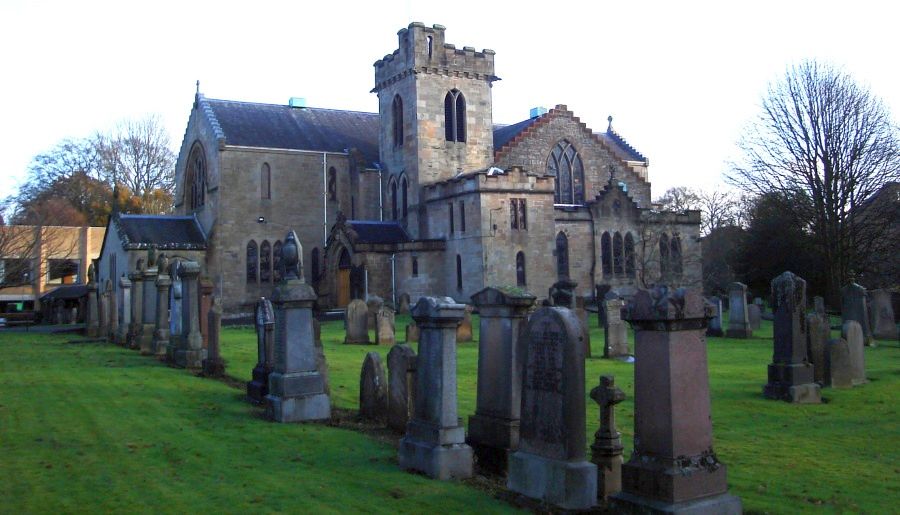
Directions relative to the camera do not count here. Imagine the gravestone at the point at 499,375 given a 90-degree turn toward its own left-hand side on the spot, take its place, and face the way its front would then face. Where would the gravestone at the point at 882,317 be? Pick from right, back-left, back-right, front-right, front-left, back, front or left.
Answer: left

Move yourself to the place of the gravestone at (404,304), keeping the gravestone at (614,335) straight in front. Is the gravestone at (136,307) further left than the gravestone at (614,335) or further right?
right

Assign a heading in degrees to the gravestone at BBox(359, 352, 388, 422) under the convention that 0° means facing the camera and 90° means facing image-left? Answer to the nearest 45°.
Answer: approximately 45°

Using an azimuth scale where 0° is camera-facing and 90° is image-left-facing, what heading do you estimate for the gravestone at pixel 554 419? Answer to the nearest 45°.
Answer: approximately 45°

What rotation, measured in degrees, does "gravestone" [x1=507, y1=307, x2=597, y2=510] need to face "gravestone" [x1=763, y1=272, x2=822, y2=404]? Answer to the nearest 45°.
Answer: approximately 180°

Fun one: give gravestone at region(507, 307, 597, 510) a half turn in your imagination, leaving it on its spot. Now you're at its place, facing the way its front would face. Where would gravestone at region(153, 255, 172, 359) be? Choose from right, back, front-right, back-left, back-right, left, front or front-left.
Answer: left

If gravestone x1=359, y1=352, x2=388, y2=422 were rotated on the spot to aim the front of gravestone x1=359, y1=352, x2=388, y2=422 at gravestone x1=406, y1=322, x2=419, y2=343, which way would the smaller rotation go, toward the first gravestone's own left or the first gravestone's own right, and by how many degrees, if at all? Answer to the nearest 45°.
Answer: approximately 135° to the first gravestone's own right

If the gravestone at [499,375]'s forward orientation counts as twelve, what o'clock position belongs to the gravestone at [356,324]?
the gravestone at [356,324] is roughly at 4 o'clock from the gravestone at [499,375].

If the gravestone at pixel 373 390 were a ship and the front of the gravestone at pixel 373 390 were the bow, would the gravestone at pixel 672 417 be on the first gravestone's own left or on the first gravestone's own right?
on the first gravestone's own left

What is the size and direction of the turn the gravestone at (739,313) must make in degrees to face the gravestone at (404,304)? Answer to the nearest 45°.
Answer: approximately 90° to its right
